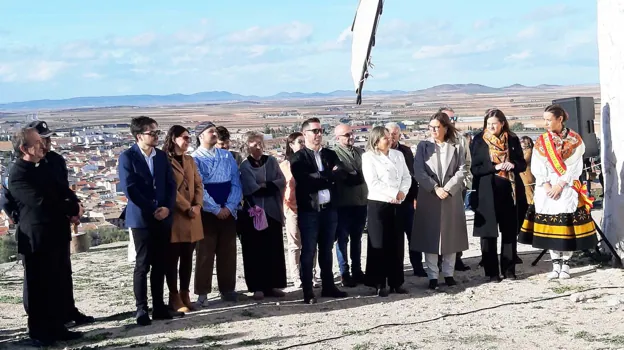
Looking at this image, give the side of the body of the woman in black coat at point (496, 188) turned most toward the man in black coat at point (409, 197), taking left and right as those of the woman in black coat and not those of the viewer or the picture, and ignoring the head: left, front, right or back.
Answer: right

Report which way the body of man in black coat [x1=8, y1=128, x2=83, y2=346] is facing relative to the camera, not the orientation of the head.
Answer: to the viewer's right

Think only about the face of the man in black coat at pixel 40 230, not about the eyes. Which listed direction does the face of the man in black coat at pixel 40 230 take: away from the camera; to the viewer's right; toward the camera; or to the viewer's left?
to the viewer's right

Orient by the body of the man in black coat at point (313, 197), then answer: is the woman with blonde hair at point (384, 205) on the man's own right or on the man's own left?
on the man's own left

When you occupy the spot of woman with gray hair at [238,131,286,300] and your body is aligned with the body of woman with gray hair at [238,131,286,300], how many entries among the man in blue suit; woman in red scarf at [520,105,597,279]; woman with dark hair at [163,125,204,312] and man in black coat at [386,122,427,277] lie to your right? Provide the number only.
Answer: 2

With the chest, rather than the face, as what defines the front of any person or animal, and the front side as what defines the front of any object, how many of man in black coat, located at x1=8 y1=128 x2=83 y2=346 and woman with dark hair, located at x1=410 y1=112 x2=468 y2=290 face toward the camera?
1

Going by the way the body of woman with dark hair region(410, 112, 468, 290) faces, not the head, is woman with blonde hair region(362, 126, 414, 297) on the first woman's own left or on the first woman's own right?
on the first woman's own right

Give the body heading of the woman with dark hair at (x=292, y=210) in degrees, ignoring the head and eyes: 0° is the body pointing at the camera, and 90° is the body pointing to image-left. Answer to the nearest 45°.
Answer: approximately 315°

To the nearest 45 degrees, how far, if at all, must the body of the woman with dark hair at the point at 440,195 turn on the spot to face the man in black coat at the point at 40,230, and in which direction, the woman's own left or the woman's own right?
approximately 45° to the woman's own right

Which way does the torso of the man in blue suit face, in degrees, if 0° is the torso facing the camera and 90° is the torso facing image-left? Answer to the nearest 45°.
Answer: approximately 315°
